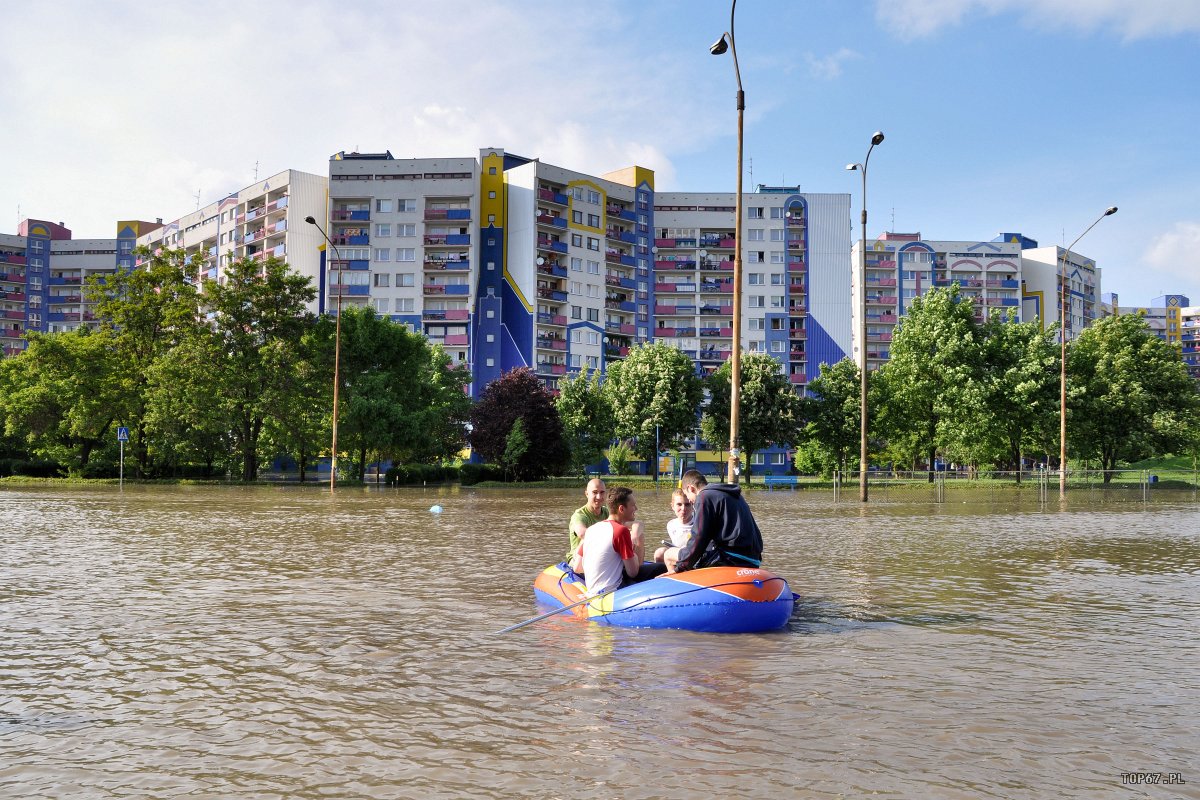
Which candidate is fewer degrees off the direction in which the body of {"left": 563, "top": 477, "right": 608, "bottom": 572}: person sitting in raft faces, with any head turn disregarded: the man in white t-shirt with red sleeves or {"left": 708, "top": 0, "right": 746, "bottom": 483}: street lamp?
the man in white t-shirt with red sleeves

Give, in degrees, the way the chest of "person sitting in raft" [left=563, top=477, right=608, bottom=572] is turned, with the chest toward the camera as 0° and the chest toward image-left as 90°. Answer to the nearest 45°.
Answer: approximately 315°

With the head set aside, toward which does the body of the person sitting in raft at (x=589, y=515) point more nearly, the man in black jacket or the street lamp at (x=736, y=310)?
the man in black jacket

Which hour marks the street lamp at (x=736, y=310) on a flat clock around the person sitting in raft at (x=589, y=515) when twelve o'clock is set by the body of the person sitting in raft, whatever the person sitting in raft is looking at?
The street lamp is roughly at 8 o'clock from the person sitting in raft.
